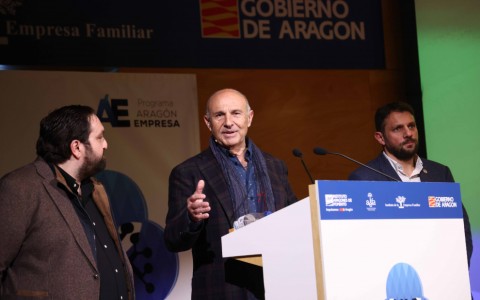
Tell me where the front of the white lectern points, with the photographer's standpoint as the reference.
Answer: facing the viewer and to the right of the viewer

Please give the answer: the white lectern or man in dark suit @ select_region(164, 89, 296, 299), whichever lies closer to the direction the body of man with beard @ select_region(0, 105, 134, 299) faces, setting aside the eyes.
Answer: the white lectern

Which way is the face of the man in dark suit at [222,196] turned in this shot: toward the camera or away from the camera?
toward the camera

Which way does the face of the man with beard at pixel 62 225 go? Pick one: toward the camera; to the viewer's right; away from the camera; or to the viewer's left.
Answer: to the viewer's right

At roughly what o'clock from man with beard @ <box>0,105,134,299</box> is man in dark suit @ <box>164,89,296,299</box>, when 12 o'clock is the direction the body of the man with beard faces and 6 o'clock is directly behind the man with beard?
The man in dark suit is roughly at 10 o'clock from the man with beard.

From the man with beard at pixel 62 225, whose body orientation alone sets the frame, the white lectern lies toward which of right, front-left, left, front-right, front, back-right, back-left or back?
front

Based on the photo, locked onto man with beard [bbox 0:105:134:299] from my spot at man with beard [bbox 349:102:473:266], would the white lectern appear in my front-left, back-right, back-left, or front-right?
front-left

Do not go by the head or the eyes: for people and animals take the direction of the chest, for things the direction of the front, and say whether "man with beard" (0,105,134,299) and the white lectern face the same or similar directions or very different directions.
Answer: same or similar directions

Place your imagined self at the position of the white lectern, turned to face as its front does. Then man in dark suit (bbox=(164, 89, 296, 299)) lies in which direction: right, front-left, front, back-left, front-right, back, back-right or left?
back

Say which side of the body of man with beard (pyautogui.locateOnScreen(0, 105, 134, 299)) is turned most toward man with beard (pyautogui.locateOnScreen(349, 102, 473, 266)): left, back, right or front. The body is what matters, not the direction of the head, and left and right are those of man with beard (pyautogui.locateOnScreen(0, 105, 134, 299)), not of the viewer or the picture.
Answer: left

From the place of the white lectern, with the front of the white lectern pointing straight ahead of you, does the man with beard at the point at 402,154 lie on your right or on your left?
on your left
